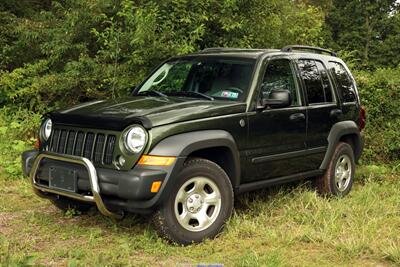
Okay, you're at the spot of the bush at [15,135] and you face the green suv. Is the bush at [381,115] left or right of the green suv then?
left

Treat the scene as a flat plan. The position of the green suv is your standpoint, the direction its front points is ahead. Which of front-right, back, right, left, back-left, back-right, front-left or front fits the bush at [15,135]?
right

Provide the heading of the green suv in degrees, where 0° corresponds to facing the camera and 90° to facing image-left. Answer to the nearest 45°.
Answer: approximately 45°

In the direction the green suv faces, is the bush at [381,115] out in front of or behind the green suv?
behind
